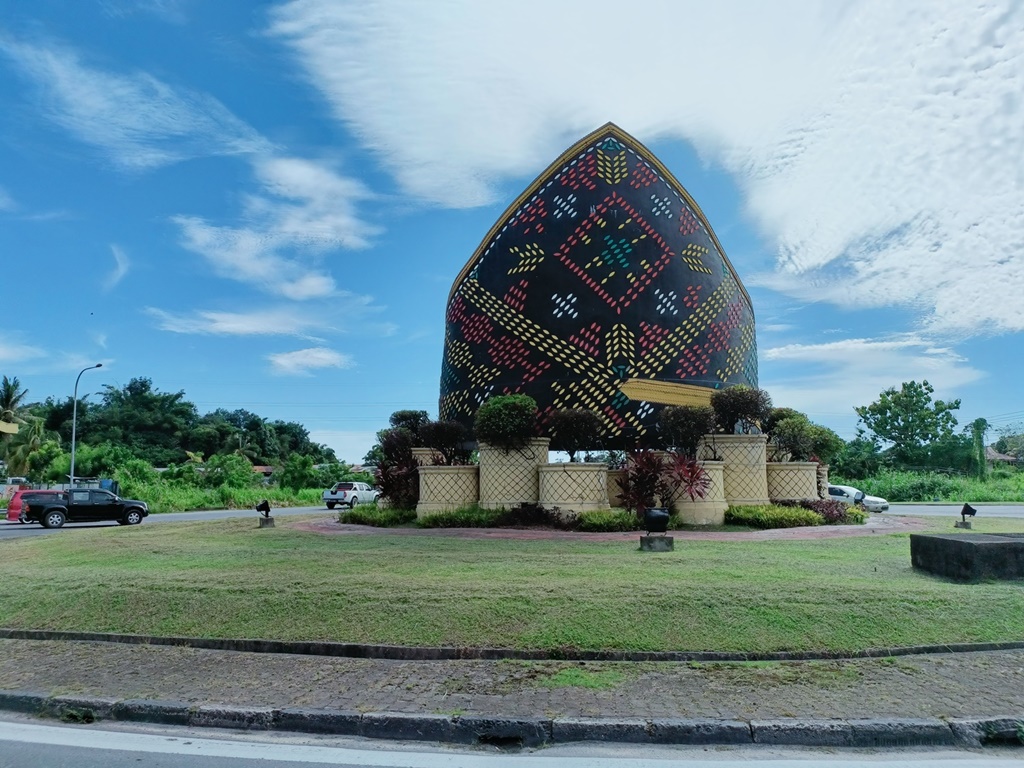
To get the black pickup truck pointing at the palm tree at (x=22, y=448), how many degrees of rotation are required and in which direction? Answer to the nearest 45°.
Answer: approximately 90° to its left

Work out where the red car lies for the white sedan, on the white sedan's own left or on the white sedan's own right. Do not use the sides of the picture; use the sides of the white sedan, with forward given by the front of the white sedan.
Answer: on the white sedan's own right

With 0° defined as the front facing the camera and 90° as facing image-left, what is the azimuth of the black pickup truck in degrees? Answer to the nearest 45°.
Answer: approximately 270°

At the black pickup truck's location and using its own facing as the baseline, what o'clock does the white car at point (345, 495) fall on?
The white car is roughly at 11 o'clock from the black pickup truck.

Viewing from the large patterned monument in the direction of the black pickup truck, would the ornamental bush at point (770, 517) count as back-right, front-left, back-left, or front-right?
back-left

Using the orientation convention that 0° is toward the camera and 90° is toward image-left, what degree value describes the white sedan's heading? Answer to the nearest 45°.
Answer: approximately 315°

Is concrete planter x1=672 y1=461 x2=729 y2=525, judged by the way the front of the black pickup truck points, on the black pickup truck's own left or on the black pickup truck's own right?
on the black pickup truck's own right

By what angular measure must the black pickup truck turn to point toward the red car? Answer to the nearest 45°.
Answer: approximately 135° to its left

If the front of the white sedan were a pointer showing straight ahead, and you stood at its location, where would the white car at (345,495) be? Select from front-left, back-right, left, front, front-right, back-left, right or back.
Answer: back-right

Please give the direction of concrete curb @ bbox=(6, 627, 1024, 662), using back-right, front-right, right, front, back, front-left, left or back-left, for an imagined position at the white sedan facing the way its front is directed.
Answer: front-right

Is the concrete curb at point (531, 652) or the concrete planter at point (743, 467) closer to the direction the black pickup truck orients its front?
the concrete planter

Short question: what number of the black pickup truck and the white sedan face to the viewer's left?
0
